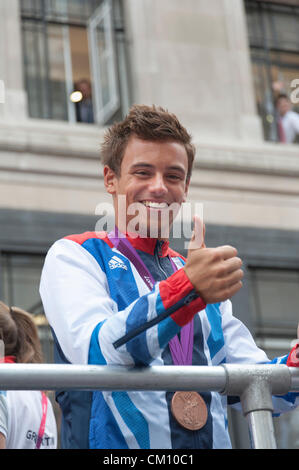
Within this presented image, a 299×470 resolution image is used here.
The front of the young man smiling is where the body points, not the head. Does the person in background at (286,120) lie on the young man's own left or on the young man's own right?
on the young man's own left

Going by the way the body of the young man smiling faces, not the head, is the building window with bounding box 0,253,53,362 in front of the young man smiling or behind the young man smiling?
behind

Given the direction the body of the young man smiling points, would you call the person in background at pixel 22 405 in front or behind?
behind

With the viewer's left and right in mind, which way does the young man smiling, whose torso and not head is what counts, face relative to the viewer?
facing the viewer and to the right of the viewer

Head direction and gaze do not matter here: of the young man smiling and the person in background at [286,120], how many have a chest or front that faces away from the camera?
0

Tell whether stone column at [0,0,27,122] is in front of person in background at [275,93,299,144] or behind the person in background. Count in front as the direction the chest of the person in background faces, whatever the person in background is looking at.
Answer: in front

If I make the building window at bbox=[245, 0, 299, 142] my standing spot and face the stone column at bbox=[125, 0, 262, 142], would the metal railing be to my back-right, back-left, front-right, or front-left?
front-left

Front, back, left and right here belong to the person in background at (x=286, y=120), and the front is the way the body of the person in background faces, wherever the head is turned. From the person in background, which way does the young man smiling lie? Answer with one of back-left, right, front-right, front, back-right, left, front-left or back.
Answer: front-left

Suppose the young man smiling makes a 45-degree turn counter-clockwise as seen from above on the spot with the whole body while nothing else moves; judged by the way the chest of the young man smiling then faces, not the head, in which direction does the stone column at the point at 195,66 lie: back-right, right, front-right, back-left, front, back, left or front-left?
left

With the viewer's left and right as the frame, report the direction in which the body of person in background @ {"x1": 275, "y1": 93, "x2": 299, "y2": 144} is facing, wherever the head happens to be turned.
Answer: facing the viewer and to the left of the viewer

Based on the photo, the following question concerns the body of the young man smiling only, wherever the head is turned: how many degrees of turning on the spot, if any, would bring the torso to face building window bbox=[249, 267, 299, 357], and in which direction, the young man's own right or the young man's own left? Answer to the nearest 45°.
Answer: approximately 135° to the young man's own left

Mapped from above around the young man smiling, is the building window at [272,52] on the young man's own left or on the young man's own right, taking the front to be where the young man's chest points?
on the young man's own left
